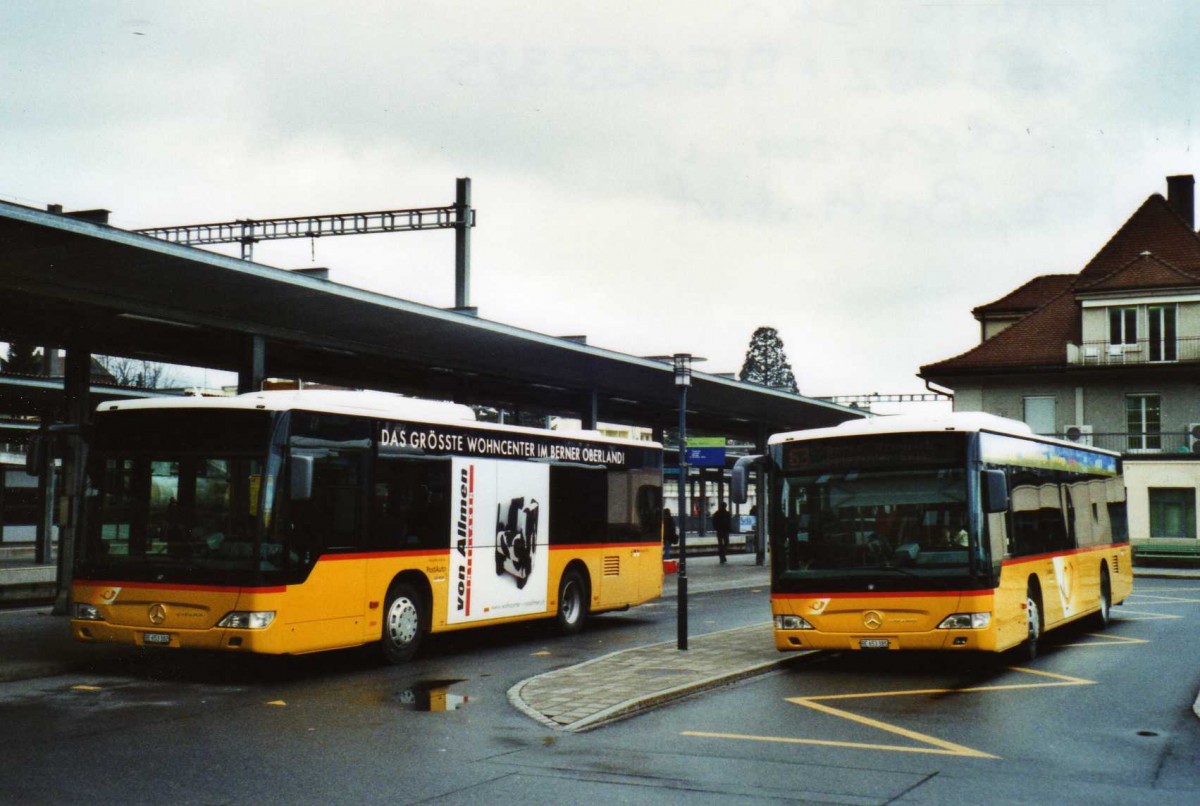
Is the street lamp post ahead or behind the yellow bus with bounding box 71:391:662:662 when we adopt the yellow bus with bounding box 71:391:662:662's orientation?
behind

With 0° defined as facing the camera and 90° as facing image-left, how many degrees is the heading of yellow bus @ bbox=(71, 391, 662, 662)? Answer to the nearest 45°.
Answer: approximately 45°

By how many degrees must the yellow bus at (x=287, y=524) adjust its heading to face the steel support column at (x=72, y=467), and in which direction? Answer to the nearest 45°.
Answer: approximately 90° to its right

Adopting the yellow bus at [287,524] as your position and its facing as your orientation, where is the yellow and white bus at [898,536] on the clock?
The yellow and white bus is roughly at 8 o'clock from the yellow bus.

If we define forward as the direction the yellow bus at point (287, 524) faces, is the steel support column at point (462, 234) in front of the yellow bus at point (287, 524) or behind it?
behind
